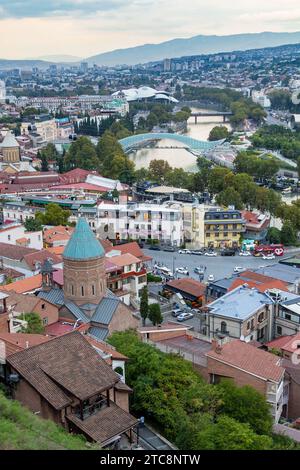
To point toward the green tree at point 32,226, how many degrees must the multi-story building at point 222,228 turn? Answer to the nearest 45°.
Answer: approximately 90° to its right

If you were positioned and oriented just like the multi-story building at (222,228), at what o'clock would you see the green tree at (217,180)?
The green tree is roughly at 6 o'clock from the multi-story building.

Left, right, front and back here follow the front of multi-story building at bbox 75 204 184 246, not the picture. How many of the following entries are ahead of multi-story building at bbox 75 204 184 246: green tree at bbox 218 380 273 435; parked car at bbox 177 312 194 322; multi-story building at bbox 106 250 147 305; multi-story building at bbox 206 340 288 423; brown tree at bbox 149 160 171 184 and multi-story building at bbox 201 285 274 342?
5

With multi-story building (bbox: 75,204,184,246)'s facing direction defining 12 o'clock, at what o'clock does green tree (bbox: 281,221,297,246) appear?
The green tree is roughly at 9 o'clock from the multi-story building.

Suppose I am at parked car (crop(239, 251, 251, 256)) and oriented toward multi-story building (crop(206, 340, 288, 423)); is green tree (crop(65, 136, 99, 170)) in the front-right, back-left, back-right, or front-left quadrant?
back-right

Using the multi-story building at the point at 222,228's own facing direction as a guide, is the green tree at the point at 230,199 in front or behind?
behind

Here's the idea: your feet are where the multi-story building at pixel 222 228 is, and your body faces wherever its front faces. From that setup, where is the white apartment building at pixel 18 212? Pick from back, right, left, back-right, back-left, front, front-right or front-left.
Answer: right

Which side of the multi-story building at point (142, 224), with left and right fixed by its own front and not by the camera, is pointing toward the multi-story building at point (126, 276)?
front

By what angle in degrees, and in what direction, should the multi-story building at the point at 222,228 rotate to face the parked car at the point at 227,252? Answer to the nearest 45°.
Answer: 0° — it already faces it

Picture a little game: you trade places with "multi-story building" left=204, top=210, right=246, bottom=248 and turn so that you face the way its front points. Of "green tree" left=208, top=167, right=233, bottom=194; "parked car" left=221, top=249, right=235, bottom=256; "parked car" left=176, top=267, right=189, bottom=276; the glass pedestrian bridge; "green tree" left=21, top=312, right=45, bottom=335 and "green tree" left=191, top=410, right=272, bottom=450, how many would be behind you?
2

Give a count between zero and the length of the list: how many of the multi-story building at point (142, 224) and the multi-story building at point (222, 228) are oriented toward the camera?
2

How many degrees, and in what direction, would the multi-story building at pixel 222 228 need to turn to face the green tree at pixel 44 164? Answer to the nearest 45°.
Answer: approximately 135° to its right

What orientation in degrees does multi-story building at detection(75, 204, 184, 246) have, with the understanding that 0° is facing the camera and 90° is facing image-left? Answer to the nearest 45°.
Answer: approximately 0°

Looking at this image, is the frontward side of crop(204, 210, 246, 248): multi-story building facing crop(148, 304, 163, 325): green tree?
yes

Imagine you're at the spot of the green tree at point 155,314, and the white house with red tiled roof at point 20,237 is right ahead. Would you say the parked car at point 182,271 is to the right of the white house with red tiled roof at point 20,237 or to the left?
right

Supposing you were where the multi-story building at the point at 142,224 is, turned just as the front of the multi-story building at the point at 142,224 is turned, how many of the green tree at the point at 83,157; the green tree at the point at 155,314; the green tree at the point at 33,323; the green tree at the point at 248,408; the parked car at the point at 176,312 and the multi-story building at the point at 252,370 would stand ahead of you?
5

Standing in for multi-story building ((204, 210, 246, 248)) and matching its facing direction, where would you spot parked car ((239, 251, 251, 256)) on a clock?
The parked car is roughly at 11 o'clock from the multi-story building.
